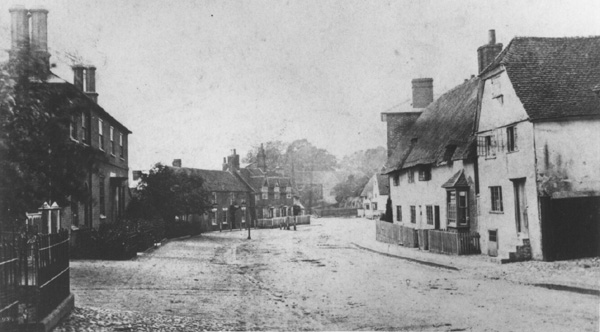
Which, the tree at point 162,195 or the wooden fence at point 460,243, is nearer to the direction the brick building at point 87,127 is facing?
the wooden fence

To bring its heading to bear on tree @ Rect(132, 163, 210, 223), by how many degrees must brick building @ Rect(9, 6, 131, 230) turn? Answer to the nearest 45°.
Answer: approximately 90° to its left

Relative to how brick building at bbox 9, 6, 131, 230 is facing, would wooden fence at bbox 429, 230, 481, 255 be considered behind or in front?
in front

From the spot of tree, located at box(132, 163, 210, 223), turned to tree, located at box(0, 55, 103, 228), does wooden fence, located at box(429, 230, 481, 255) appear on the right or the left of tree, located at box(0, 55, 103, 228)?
left

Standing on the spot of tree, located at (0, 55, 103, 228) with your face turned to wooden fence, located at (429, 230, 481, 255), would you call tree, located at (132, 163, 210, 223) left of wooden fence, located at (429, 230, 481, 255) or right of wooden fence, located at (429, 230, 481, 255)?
left

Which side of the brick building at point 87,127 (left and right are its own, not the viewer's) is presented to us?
right
